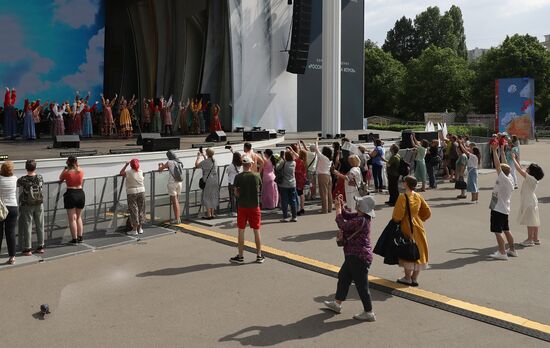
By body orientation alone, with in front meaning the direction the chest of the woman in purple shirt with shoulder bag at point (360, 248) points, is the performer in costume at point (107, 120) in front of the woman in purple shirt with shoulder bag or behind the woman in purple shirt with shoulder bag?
in front

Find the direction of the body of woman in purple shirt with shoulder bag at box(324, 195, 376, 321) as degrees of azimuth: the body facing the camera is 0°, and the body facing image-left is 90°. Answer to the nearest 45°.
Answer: approximately 135°

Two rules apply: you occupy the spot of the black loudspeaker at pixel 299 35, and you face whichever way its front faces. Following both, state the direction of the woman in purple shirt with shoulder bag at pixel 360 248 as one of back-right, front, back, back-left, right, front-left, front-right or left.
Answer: front-right

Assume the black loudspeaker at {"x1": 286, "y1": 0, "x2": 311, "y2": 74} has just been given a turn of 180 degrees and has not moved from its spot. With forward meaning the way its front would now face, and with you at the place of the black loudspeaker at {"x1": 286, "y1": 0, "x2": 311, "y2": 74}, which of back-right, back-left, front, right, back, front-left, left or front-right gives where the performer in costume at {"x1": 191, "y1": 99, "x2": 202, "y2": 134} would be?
left

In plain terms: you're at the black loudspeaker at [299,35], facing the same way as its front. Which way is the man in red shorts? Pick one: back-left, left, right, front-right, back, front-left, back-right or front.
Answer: front-right

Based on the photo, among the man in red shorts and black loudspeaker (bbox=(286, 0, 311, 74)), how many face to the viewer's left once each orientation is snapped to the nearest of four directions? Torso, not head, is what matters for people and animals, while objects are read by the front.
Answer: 0

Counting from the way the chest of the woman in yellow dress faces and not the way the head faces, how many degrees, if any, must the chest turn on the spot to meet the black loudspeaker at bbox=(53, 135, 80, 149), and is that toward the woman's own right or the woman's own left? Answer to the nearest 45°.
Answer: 0° — they already face it

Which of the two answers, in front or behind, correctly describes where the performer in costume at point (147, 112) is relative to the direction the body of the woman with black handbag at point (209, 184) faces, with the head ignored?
in front

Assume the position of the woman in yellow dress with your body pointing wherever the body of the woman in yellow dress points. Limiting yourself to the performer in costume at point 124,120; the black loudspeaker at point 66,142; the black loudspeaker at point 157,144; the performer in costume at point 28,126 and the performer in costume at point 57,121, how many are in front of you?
5

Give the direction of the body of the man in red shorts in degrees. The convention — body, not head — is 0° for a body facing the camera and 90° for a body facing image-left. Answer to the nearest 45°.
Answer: approximately 180°

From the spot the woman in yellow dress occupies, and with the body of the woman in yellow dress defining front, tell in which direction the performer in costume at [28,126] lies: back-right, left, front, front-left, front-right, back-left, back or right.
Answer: front

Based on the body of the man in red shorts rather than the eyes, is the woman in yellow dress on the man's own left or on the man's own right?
on the man's own right

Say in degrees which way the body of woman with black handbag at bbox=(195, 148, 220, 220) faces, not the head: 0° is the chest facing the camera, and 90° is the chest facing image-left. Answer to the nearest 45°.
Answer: approximately 135°

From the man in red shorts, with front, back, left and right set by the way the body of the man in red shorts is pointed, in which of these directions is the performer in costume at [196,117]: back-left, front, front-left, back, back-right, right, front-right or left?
front

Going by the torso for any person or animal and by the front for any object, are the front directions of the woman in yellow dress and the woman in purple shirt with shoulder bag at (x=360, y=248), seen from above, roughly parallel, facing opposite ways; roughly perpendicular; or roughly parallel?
roughly parallel

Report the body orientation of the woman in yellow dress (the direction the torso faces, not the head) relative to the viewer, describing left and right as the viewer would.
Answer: facing away from the viewer and to the left of the viewer
